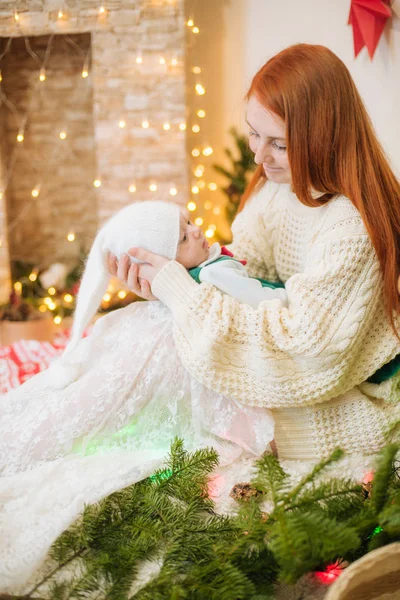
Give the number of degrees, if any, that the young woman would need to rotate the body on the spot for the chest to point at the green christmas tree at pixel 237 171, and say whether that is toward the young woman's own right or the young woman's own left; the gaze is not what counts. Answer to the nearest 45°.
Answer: approximately 135° to the young woman's own right

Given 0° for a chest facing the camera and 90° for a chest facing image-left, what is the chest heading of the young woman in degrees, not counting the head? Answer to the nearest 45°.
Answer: approximately 45°

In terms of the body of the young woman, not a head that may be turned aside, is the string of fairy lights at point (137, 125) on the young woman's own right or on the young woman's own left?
on the young woman's own right

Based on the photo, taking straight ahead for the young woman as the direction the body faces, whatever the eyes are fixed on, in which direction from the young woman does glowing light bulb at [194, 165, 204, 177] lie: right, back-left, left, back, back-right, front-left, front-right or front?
back-right

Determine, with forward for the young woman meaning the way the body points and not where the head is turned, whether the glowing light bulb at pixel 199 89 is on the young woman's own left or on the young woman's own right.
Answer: on the young woman's own right

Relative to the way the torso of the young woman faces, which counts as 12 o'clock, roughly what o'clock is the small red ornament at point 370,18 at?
The small red ornament is roughly at 5 o'clock from the young woman.
